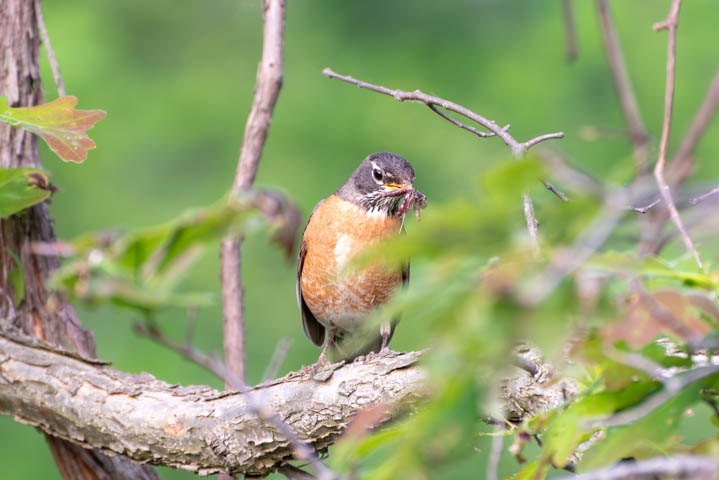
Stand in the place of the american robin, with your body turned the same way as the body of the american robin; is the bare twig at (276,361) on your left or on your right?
on your right

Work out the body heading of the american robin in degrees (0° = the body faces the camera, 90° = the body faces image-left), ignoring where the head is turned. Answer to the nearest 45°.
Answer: approximately 315°

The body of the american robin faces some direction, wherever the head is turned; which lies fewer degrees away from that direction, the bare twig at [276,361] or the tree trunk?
the bare twig
